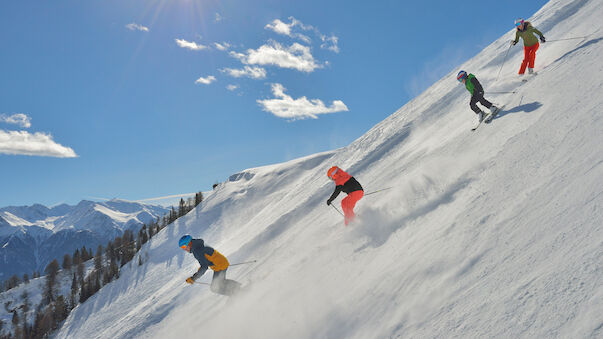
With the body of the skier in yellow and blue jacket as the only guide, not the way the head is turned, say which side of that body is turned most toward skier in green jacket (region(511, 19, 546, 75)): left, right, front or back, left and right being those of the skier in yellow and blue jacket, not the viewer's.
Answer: back

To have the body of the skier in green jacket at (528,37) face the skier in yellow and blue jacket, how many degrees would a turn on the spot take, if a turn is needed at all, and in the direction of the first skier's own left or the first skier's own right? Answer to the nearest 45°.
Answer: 0° — they already face them

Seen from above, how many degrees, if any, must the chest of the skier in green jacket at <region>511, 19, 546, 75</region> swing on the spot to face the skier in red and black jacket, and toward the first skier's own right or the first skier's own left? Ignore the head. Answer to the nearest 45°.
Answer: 0° — they already face them

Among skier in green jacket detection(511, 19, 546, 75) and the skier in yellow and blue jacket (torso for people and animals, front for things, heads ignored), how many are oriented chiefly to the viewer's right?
0

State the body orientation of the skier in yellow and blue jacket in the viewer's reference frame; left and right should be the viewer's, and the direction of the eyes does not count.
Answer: facing to the left of the viewer

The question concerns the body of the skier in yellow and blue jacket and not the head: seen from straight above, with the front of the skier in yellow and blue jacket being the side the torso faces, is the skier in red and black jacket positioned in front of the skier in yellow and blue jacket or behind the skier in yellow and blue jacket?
behind

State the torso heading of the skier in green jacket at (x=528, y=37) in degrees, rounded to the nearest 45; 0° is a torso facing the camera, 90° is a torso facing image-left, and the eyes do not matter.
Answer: approximately 45°
